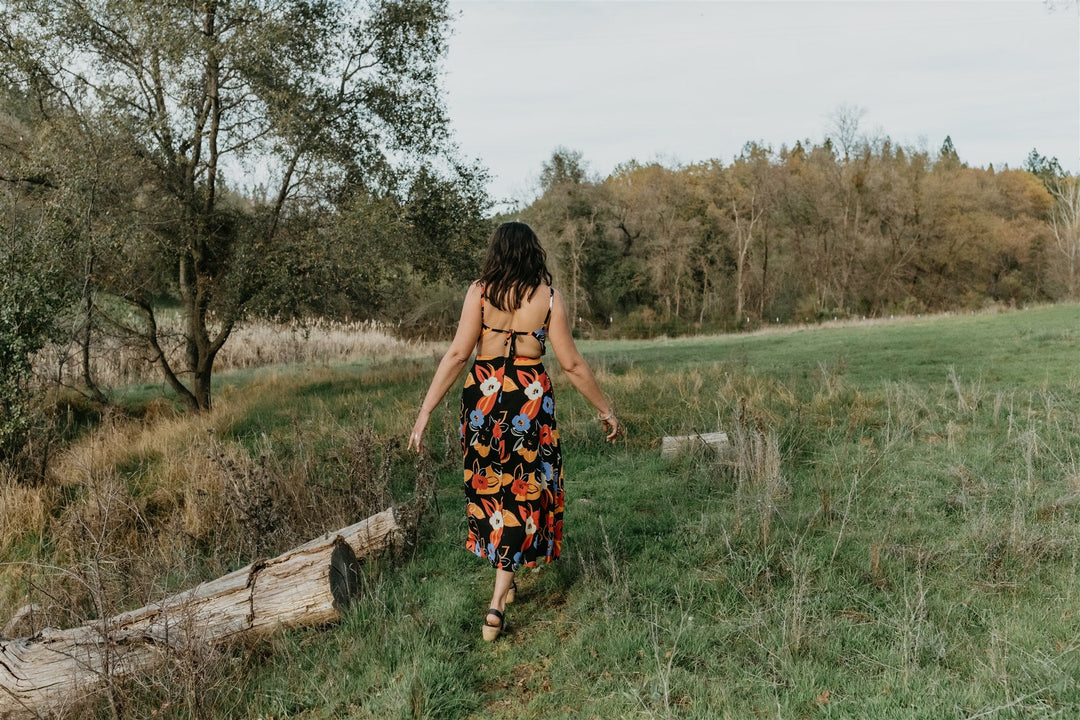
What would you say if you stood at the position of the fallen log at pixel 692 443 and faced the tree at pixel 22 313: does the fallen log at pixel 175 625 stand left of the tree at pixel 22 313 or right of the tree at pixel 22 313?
left

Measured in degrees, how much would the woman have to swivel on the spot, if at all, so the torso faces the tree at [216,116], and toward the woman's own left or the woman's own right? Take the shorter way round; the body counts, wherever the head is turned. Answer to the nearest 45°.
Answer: approximately 45° to the woman's own left

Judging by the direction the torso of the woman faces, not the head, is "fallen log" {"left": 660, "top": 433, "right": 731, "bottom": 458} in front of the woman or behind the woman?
in front

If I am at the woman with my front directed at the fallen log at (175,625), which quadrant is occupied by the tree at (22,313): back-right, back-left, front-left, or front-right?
front-right

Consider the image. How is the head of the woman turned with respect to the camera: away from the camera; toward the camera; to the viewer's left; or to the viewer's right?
away from the camera

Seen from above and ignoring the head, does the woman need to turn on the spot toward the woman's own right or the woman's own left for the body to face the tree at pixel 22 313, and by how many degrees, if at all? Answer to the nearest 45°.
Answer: approximately 45° to the woman's own left

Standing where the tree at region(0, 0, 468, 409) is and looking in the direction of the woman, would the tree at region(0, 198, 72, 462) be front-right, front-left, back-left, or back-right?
front-right

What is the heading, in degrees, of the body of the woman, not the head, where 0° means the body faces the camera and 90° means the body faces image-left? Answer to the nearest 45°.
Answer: approximately 180°

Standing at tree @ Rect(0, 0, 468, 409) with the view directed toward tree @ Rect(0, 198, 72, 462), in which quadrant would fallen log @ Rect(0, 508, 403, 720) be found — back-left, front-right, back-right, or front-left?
front-left

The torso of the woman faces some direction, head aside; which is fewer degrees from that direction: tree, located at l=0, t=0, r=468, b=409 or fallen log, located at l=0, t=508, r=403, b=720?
the tree

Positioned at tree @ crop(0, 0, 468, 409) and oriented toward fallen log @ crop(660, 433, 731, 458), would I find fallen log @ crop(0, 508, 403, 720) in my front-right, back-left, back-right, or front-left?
front-right

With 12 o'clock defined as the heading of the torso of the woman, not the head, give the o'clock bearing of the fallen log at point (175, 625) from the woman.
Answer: The fallen log is roughly at 9 o'clock from the woman.
